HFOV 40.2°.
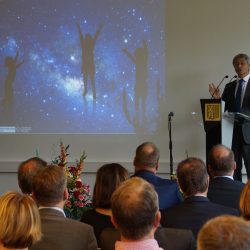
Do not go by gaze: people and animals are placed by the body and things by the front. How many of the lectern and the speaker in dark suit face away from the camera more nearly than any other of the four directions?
0

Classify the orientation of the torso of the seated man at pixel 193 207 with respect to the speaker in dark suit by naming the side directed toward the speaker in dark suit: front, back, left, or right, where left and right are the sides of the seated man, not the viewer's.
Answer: front

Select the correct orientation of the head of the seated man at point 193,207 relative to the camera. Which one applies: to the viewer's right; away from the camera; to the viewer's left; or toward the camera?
away from the camera

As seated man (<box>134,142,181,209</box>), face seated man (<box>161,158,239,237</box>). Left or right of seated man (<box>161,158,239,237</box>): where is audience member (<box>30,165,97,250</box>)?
right

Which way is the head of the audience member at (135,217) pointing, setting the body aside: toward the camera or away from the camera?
away from the camera

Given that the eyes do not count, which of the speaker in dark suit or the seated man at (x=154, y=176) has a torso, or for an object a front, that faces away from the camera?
the seated man

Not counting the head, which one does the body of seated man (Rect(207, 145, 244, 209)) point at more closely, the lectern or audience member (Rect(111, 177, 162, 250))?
the lectern

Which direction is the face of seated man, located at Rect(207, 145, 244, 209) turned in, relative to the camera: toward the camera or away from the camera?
away from the camera

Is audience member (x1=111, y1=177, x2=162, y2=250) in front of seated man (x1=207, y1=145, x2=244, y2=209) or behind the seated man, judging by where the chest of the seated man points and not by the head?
behind

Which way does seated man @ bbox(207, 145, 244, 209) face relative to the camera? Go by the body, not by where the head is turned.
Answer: away from the camera

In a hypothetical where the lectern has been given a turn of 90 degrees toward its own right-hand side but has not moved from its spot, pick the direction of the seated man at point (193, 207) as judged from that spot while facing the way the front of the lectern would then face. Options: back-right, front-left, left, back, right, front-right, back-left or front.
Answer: back-left

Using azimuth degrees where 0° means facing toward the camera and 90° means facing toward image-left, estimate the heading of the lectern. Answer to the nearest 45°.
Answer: approximately 45°

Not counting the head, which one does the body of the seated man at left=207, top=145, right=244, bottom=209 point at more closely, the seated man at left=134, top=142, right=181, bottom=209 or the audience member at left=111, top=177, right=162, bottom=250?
the seated man

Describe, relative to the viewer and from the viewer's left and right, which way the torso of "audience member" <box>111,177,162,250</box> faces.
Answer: facing away from the viewer

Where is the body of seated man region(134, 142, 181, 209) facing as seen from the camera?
away from the camera

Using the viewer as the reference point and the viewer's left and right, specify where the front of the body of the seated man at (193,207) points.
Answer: facing away from the viewer

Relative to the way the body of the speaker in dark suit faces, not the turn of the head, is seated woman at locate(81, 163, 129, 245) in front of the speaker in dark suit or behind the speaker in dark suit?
in front
